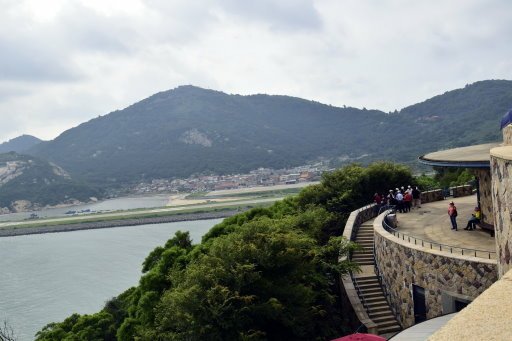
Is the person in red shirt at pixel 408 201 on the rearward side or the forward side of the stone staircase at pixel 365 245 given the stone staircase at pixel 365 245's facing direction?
on the rearward side

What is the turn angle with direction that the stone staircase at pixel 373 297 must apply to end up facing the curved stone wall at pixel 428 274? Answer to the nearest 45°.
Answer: approximately 45° to its left

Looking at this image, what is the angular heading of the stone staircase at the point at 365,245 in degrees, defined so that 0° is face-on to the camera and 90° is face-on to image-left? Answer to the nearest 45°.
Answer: approximately 0°

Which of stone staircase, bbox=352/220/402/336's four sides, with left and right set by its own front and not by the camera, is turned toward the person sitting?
left

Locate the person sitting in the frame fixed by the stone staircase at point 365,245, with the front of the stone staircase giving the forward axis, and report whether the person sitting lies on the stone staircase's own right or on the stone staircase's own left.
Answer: on the stone staircase's own left

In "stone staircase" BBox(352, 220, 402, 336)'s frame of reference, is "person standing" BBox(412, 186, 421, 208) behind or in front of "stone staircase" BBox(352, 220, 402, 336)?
behind

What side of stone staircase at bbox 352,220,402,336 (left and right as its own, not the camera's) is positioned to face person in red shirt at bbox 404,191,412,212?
back
